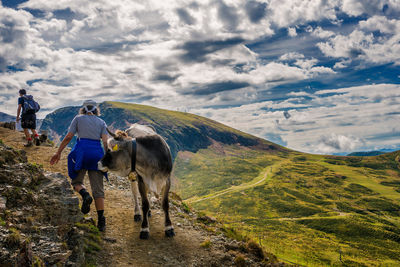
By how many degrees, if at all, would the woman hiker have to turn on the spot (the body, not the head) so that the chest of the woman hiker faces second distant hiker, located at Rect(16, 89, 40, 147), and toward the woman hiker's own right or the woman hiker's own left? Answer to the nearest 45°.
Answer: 0° — they already face them

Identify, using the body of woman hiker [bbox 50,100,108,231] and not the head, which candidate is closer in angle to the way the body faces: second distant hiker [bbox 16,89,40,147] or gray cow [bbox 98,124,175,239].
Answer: the second distant hiker

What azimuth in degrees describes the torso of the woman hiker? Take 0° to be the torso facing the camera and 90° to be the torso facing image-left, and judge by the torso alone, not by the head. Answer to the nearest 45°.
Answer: approximately 180°

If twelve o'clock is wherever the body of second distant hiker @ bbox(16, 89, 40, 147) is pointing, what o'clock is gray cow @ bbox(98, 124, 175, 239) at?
The gray cow is roughly at 7 o'clock from the second distant hiker.

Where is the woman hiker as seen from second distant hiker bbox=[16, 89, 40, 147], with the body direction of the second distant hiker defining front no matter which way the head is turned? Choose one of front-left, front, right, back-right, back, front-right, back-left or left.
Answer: back-left

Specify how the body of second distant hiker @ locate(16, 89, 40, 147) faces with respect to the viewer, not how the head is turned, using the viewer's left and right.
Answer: facing away from the viewer and to the left of the viewer

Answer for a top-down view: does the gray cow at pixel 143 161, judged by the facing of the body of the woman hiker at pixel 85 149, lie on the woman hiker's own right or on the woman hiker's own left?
on the woman hiker's own right
